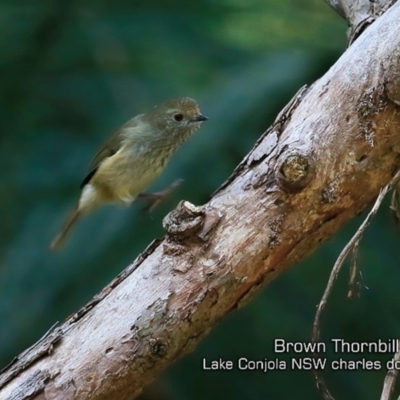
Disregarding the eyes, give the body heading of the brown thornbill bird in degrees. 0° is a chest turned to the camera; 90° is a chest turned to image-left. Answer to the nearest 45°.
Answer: approximately 270°
